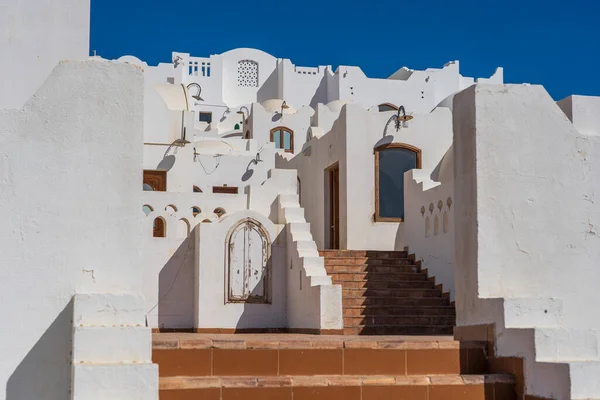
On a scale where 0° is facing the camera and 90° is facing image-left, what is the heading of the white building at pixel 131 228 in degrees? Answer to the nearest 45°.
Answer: approximately 0°
